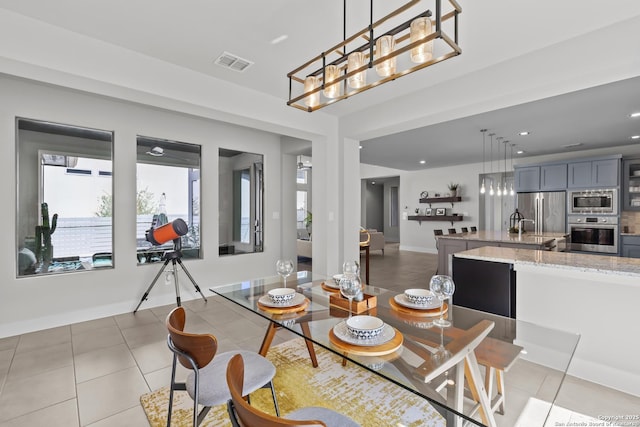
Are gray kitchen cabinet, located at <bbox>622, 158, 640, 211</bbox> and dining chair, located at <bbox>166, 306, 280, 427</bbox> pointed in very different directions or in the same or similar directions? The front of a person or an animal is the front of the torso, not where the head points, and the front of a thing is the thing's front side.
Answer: very different directions

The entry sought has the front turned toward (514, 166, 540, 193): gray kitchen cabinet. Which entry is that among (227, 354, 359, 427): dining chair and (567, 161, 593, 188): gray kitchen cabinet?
the dining chair

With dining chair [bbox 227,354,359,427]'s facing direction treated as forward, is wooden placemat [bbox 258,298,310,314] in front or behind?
in front

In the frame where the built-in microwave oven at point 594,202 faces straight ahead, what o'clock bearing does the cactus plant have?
The cactus plant is roughly at 1 o'clock from the built-in microwave oven.

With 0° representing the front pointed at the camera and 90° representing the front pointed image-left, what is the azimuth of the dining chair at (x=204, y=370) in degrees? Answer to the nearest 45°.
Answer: approximately 225°

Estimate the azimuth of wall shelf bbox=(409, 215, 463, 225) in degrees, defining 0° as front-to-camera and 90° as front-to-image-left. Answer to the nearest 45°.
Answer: approximately 0°

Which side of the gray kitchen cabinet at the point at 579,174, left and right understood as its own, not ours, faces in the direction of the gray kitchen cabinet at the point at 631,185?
left

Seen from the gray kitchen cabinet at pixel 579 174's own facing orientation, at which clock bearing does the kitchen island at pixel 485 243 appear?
The kitchen island is roughly at 1 o'clock from the gray kitchen cabinet.

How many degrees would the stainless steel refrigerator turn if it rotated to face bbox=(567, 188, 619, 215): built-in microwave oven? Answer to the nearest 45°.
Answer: approximately 90° to its left

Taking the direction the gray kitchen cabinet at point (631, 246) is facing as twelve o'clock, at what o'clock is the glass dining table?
The glass dining table is roughly at 12 o'clock from the gray kitchen cabinet.
